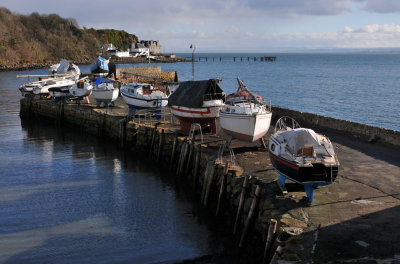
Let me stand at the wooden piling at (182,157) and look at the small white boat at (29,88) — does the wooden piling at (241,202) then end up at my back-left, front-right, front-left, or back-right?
back-left

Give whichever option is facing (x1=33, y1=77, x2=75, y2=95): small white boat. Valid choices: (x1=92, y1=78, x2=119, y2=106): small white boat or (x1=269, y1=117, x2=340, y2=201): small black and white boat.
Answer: (x1=269, y1=117, x2=340, y2=201): small black and white boat

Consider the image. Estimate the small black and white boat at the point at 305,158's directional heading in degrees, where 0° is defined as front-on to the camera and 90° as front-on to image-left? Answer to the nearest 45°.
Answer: approximately 135°

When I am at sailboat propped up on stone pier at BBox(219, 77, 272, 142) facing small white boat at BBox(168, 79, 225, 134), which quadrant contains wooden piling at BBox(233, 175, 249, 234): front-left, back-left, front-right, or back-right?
back-left

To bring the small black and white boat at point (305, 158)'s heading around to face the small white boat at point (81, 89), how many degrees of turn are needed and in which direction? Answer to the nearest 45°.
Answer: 0° — it already faces it

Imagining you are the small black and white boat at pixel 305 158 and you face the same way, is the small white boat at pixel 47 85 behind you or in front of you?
in front

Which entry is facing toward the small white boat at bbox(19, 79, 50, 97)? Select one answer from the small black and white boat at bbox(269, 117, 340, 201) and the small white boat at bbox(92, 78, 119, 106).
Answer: the small black and white boat at bbox(269, 117, 340, 201)
